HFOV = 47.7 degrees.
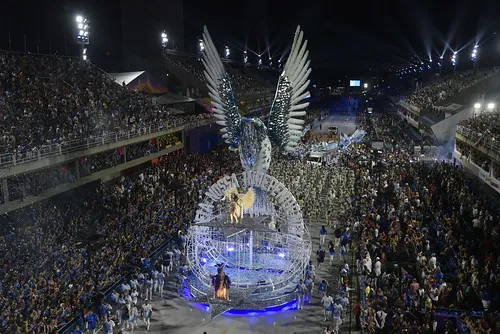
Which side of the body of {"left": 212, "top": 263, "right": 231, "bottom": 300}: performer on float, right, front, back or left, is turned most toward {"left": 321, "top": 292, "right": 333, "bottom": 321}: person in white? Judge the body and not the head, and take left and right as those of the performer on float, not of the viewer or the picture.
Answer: left

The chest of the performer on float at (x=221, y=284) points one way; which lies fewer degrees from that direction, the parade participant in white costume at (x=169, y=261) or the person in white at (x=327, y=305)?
the person in white

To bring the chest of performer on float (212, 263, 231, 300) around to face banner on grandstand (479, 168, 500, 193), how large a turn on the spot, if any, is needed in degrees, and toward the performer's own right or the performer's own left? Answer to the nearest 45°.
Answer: approximately 135° to the performer's own left

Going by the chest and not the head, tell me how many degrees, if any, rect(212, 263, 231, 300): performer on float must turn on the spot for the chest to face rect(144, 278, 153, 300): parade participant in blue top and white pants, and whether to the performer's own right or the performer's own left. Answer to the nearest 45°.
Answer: approximately 135° to the performer's own right

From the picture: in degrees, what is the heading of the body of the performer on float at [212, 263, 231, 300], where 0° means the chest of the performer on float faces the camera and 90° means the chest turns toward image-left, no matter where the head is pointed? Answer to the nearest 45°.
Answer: approximately 0°

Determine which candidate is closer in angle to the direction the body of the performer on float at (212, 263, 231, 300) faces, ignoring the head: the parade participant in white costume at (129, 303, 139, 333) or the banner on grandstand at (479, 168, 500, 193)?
the parade participant in white costume

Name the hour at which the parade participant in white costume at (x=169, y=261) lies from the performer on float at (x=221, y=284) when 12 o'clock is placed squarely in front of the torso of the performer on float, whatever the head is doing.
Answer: The parade participant in white costume is roughly at 5 o'clock from the performer on float.

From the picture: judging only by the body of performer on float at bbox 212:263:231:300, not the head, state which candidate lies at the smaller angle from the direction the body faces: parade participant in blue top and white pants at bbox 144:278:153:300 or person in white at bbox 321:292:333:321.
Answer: the person in white
